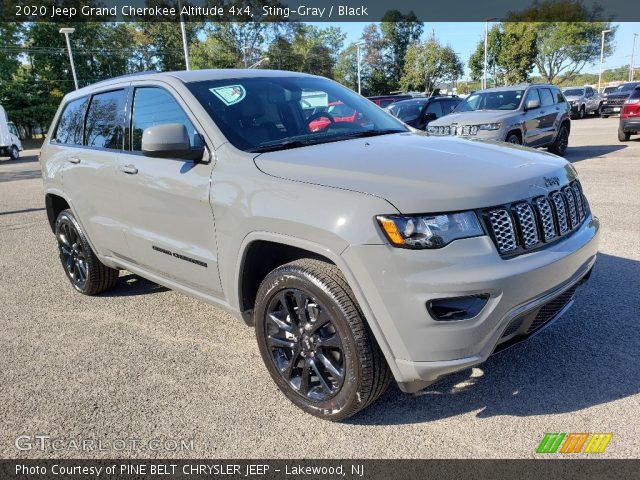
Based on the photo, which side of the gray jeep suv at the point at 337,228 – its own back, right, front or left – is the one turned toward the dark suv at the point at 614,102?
left

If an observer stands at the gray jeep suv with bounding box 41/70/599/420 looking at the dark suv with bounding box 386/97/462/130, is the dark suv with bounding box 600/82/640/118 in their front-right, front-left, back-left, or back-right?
front-right

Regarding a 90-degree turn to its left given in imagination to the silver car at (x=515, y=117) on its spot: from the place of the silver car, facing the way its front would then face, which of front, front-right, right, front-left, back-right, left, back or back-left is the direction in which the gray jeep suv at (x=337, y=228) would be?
front-right

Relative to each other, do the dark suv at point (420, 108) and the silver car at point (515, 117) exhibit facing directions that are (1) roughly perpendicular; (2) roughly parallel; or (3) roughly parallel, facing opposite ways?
roughly parallel

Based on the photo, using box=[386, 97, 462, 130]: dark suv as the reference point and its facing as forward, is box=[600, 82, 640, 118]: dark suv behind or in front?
behind

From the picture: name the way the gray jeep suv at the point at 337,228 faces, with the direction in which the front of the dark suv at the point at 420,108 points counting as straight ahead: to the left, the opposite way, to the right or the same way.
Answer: to the left

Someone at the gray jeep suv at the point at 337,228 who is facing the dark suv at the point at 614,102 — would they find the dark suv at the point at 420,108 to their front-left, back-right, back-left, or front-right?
front-left

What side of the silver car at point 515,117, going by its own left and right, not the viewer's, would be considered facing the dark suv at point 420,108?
right

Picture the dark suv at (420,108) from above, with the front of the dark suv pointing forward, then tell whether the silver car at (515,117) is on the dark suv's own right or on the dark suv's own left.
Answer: on the dark suv's own left

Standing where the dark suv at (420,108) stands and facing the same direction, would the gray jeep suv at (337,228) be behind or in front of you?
in front

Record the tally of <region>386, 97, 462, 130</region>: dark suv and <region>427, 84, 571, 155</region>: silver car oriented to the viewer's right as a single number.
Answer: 0

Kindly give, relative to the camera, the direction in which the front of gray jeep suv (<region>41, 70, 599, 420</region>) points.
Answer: facing the viewer and to the right of the viewer

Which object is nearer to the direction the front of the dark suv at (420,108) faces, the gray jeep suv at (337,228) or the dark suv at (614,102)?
the gray jeep suv

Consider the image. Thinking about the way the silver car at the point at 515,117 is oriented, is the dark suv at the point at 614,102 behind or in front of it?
behind

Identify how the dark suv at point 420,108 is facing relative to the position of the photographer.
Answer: facing the viewer and to the left of the viewer

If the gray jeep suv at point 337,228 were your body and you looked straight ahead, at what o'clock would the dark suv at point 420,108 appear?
The dark suv is roughly at 8 o'clock from the gray jeep suv.
